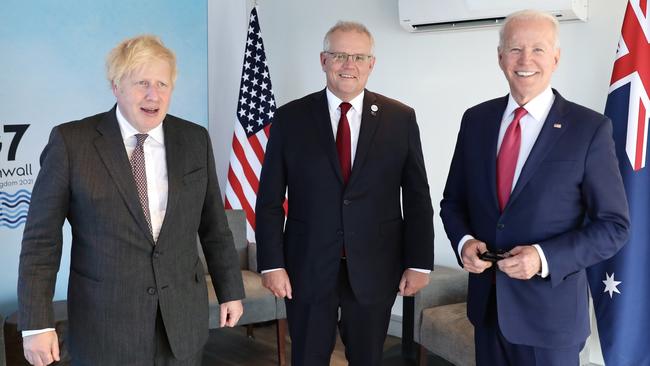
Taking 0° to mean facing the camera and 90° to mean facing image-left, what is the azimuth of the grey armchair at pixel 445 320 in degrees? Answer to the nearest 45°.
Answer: approximately 45°

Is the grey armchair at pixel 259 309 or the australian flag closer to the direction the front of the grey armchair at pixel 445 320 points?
the grey armchair

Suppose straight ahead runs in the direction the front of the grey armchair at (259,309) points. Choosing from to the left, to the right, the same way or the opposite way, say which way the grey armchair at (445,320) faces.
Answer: to the right

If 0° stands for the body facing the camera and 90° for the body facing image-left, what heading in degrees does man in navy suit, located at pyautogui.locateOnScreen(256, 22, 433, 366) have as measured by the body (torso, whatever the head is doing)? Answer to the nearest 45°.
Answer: approximately 0°

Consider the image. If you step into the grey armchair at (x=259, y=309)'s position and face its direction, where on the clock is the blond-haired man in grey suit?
The blond-haired man in grey suit is roughly at 2 o'clock from the grey armchair.

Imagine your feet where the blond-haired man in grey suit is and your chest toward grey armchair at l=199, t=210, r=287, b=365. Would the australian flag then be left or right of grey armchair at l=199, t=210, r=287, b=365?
right

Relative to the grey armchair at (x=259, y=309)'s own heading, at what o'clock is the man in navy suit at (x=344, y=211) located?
The man in navy suit is roughly at 1 o'clock from the grey armchair.

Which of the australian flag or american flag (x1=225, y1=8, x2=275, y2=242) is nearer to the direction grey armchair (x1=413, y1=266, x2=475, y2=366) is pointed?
the american flag

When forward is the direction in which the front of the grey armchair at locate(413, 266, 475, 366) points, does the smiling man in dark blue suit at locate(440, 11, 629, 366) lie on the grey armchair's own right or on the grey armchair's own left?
on the grey armchair's own left
